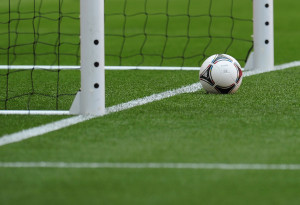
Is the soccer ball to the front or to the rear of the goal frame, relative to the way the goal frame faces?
to the front
